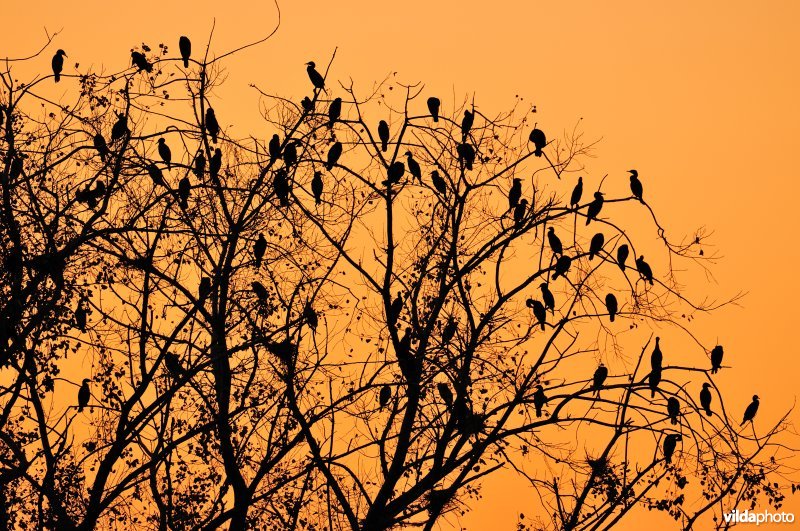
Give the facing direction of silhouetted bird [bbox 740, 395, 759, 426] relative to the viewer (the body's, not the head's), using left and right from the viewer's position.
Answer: facing to the right of the viewer

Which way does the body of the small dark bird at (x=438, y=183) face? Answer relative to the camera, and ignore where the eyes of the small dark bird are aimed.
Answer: to the viewer's left

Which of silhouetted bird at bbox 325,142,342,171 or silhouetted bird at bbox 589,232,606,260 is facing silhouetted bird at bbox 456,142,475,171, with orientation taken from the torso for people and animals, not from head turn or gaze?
silhouetted bird at bbox 325,142,342,171
